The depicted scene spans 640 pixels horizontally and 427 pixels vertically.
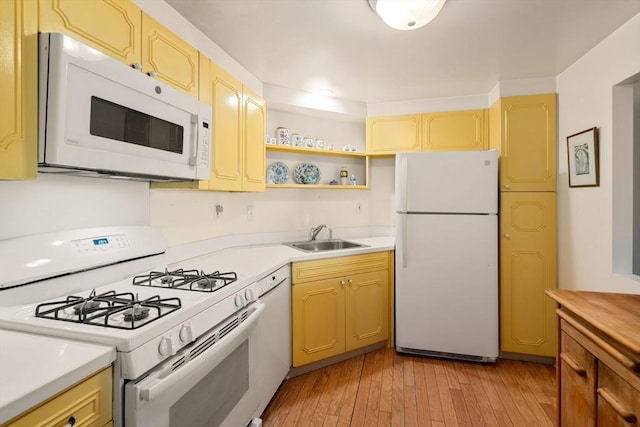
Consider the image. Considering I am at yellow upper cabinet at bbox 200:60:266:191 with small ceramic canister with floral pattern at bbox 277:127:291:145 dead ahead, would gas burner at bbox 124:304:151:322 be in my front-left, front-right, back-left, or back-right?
back-right

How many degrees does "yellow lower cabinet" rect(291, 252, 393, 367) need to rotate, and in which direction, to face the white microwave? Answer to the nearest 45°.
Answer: approximately 90° to its right

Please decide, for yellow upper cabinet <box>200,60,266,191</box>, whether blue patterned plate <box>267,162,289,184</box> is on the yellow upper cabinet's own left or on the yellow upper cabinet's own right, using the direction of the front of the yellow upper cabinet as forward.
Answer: on the yellow upper cabinet's own left

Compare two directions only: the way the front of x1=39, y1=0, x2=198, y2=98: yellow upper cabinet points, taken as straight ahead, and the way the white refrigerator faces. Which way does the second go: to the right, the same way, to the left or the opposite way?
to the right

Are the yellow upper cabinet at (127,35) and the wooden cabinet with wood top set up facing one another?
yes

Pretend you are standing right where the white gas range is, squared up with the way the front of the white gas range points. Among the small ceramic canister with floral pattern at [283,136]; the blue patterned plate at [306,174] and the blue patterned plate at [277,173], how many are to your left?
3
